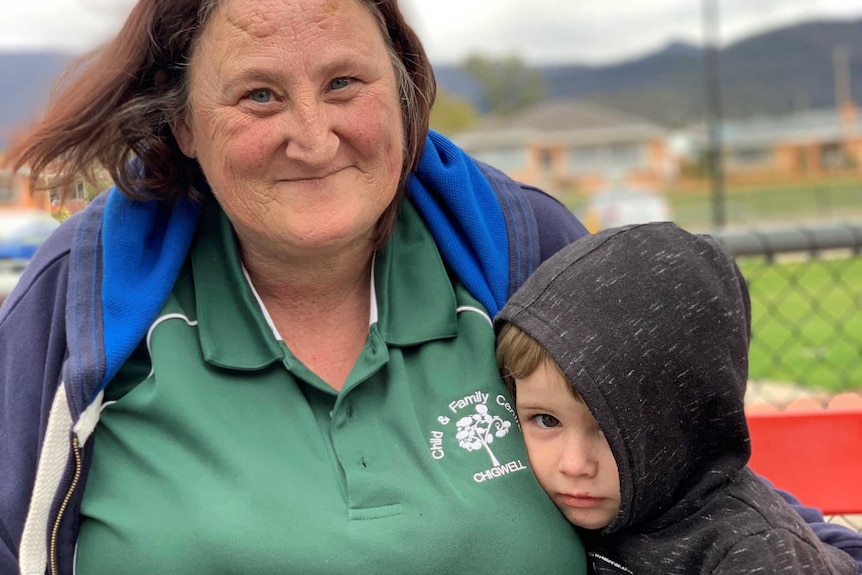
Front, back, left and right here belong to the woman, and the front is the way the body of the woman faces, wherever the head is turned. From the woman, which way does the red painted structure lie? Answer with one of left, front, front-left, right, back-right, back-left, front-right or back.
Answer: left

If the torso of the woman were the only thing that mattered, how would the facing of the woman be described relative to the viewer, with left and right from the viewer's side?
facing the viewer

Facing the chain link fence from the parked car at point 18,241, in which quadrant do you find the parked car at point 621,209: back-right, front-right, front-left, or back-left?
front-left

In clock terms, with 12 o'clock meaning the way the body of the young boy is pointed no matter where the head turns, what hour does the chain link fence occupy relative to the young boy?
The chain link fence is roughly at 5 o'clock from the young boy.

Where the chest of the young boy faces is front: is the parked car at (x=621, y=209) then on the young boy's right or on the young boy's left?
on the young boy's right

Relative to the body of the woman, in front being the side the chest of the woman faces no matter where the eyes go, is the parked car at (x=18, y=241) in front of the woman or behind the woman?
behind

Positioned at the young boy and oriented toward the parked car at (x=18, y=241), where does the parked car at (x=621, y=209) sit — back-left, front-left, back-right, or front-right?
front-right

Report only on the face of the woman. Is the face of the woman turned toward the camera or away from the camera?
toward the camera

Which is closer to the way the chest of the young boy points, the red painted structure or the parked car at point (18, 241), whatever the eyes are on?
the parked car

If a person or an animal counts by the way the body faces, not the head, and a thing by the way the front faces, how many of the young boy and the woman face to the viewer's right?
0

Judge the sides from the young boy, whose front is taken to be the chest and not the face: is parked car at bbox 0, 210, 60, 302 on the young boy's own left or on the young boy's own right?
on the young boy's own right
